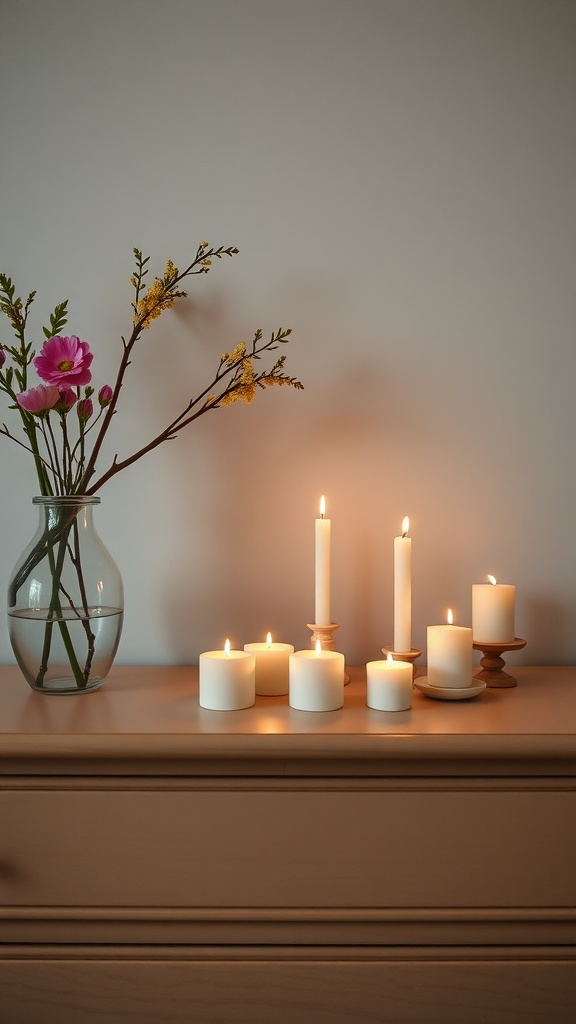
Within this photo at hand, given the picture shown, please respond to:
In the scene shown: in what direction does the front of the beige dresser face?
toward the camera
